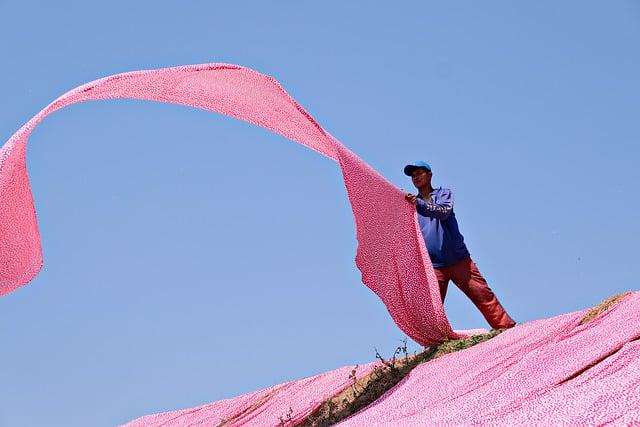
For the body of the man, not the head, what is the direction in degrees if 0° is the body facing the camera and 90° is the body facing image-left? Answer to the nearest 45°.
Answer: approximately 45°
